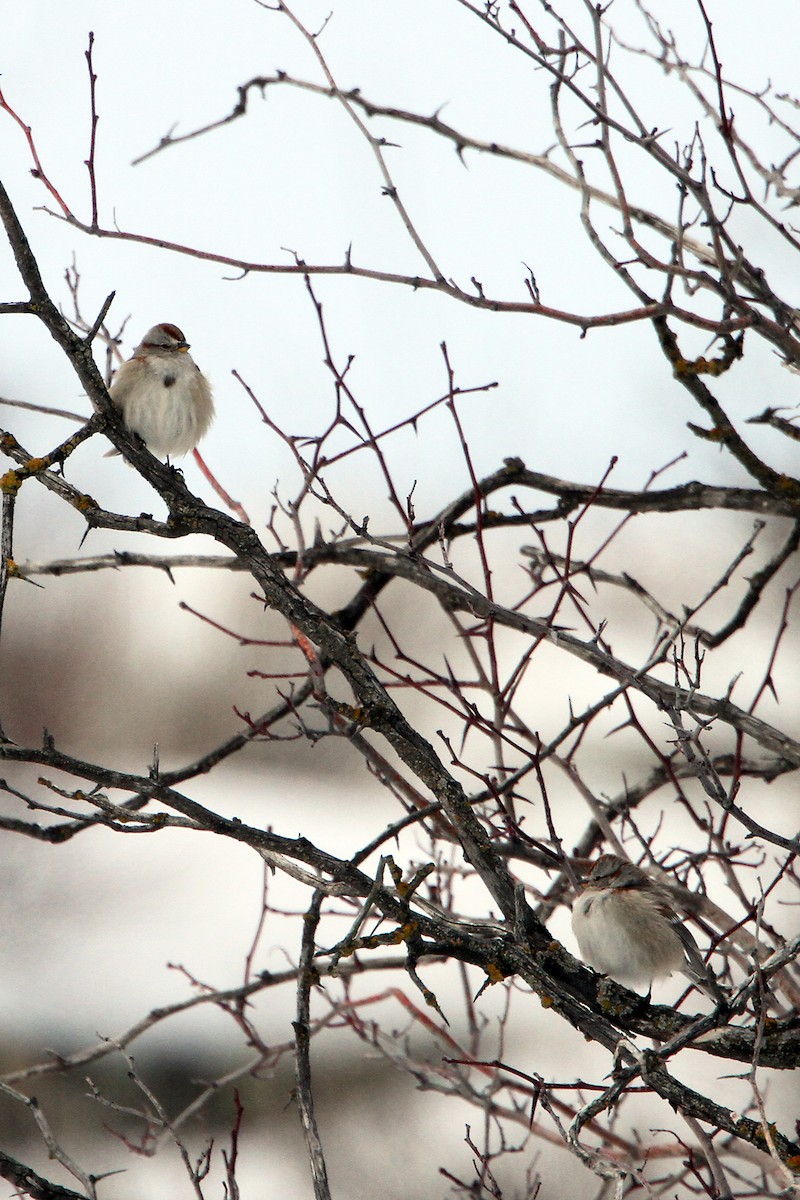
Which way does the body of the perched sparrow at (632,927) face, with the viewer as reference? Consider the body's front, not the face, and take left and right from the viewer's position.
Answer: facing the viewer and to the left of the viewer
